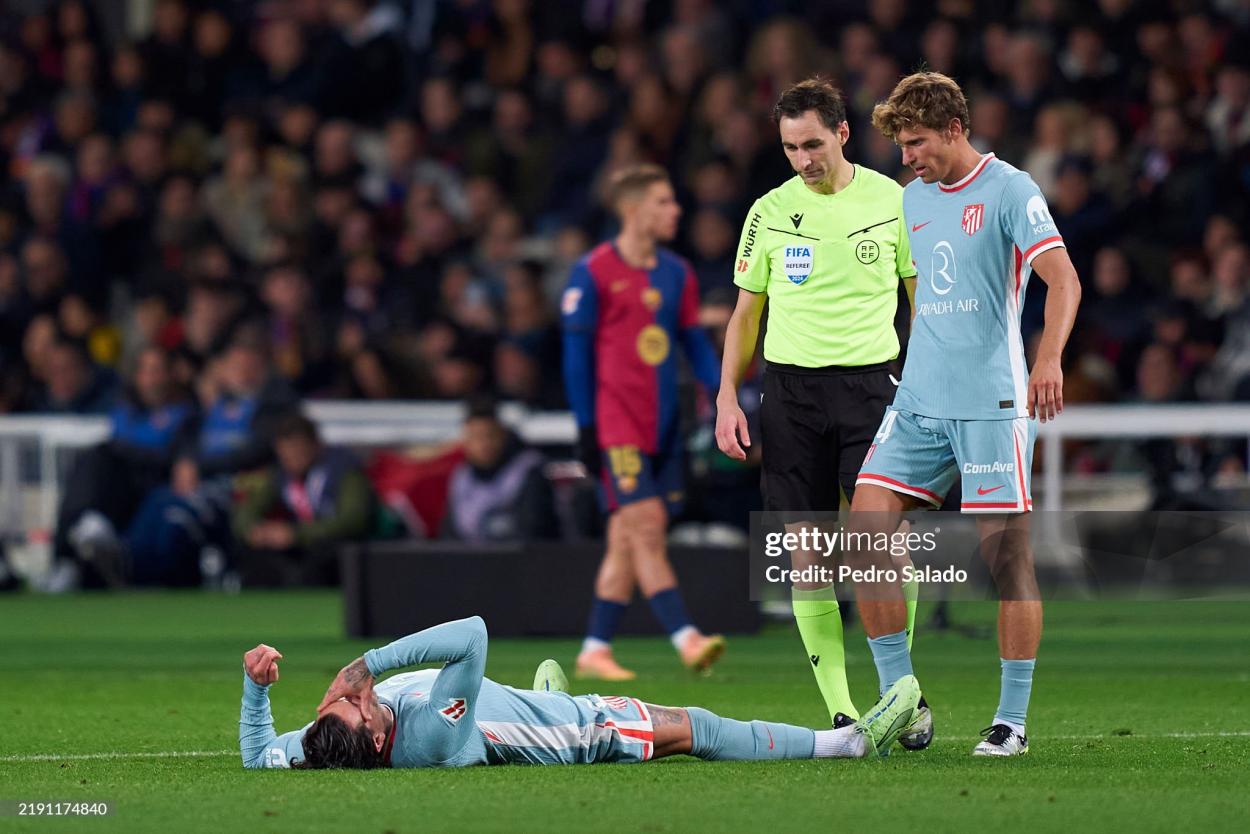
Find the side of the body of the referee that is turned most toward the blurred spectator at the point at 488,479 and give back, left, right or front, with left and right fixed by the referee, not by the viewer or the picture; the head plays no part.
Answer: back

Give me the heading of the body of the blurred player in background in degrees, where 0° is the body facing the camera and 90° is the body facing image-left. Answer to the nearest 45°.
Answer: approximately 315°

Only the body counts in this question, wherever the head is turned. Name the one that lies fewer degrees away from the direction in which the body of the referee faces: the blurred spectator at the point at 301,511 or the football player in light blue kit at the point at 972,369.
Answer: the football player in light blue kit

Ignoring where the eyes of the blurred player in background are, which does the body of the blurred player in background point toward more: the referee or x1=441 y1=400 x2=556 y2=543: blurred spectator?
the referee

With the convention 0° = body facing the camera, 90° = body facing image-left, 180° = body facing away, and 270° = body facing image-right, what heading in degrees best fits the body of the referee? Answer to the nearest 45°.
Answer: approximately 0°

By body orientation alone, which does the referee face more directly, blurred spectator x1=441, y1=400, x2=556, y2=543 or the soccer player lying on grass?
the soccer player lying on grass

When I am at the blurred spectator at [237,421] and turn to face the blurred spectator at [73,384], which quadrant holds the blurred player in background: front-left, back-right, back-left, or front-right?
back-left

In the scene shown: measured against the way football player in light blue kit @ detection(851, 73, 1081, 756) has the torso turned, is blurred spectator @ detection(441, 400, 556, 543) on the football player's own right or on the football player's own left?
on the football player's own right
